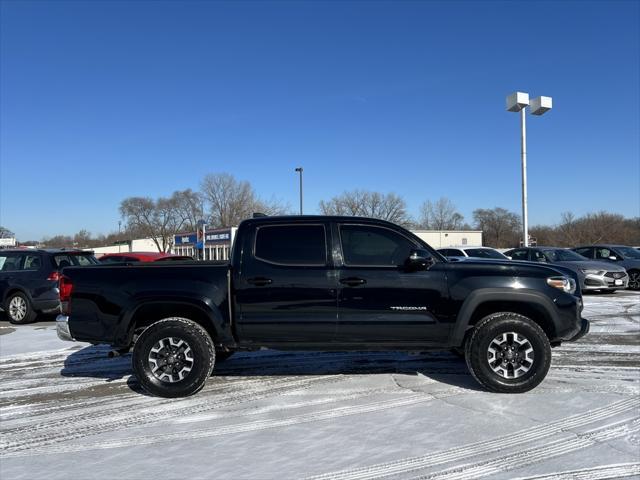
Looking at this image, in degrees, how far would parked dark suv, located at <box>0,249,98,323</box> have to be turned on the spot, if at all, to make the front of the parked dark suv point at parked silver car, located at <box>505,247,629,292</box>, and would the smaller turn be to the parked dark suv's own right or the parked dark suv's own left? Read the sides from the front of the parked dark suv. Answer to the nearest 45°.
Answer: approximately 135° to the parked dark suv's own right

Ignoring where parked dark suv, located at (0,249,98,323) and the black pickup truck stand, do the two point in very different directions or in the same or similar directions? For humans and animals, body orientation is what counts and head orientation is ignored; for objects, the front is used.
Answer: very different directions

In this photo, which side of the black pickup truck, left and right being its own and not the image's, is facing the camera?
right

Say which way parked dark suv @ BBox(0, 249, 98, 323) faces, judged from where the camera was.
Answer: facing away from the viewer and to the left of the viewer

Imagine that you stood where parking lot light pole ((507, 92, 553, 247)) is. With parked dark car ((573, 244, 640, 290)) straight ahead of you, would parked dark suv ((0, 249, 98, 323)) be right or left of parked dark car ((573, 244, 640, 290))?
right

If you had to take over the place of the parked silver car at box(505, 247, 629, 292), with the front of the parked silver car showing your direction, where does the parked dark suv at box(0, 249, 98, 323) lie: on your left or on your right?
on your right

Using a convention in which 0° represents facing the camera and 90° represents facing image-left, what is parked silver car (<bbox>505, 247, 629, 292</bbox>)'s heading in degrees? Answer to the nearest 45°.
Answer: approximately 315°

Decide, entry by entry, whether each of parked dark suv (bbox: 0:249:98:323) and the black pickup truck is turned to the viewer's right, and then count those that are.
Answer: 1

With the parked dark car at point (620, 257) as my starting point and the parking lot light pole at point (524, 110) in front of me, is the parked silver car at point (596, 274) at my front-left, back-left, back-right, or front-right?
back-left

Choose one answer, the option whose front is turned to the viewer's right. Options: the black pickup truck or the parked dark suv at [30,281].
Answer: the black pickup truck

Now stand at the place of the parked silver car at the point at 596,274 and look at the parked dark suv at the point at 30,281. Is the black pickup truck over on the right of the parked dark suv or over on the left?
left

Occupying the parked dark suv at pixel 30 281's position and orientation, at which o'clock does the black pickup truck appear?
The black pickup truck is roughly at 7 o'clock from the parked dark suv.

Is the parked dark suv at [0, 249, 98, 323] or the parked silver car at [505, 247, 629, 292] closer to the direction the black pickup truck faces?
the parked silver car
